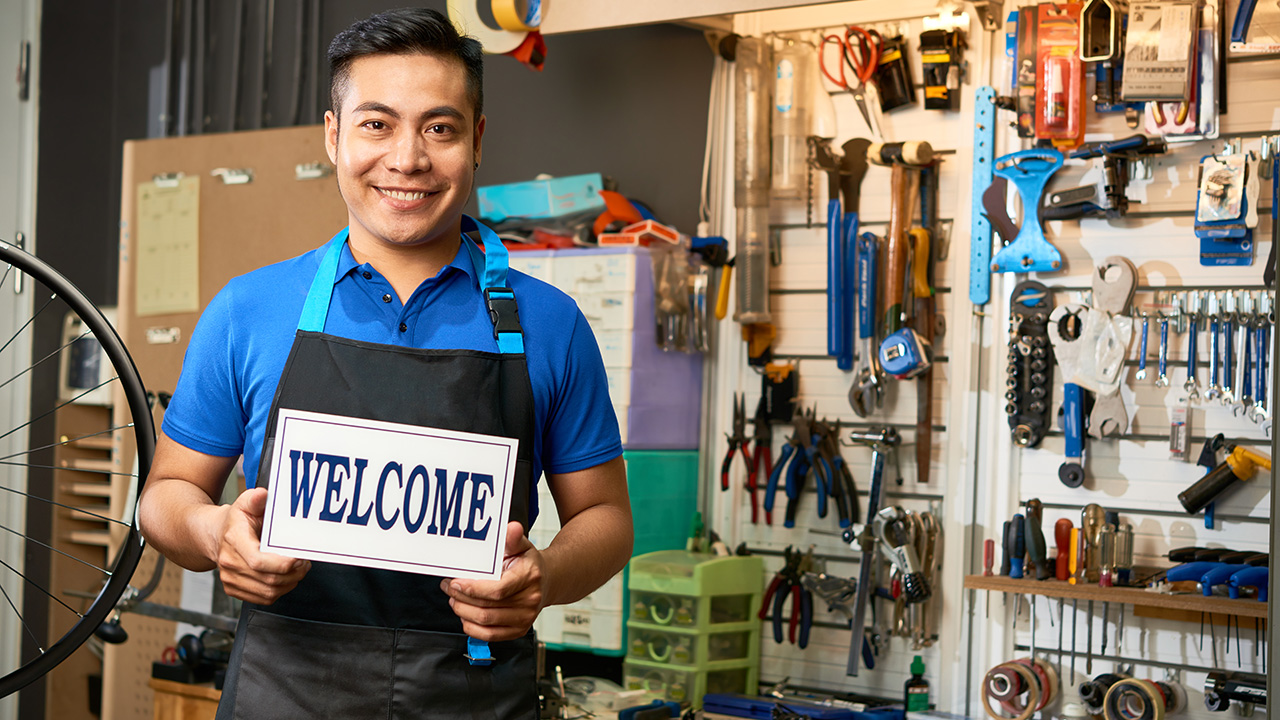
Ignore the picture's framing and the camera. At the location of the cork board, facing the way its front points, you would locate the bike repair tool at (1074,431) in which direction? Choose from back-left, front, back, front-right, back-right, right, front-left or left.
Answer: front-left

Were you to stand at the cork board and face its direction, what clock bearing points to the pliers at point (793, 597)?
The pliers is roughly at 10 o'clock from the cork board.

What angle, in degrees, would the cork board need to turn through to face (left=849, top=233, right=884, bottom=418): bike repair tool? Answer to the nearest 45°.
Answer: approximately 45° to its left

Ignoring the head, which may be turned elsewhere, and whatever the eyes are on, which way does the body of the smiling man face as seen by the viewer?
toward the camera

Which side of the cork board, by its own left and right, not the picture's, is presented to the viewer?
front

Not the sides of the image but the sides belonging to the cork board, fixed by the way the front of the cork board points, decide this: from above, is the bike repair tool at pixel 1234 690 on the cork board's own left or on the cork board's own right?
on the cork board's own left

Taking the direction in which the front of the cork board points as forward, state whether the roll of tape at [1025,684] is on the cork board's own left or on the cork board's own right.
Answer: on the cork board's own left

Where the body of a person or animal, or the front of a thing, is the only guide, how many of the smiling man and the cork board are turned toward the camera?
2

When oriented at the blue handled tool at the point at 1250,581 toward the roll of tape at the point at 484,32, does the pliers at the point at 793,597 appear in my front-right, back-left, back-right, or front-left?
front-right

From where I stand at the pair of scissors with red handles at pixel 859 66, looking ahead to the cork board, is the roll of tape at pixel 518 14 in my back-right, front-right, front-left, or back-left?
front-left

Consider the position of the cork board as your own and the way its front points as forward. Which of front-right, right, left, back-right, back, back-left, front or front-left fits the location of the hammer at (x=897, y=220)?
front-left

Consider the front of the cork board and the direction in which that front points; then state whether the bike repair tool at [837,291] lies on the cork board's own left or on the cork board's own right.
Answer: on the cork board's own left

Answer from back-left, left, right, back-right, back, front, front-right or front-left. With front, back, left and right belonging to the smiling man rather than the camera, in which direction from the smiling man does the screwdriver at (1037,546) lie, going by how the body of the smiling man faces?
back-left

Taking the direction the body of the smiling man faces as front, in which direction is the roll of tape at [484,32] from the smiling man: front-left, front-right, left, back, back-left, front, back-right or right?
back

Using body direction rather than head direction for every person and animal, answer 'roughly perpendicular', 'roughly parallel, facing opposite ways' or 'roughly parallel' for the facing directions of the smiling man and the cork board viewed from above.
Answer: roughly parallel
